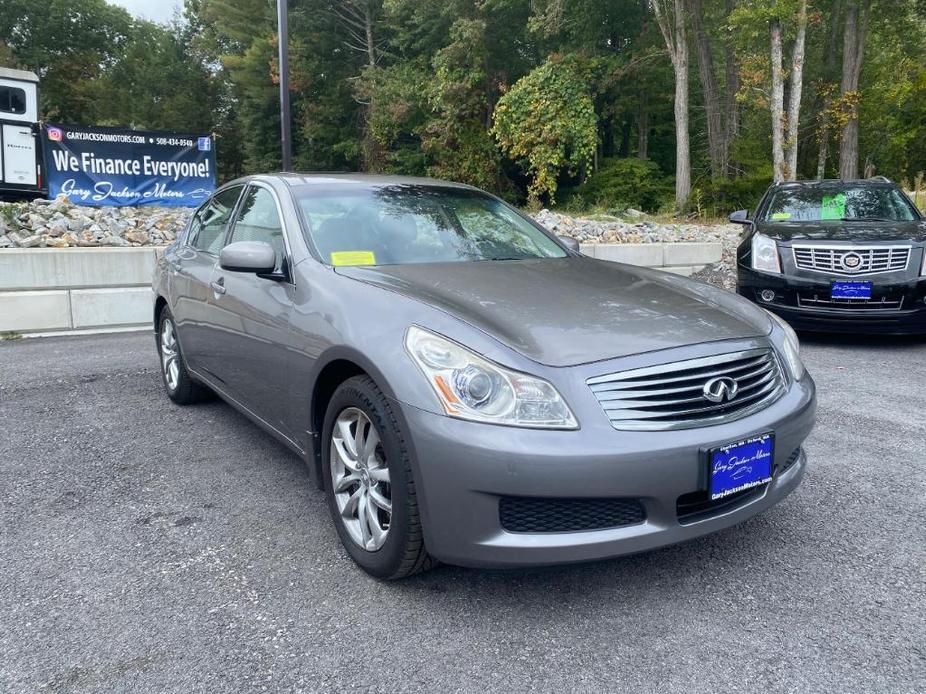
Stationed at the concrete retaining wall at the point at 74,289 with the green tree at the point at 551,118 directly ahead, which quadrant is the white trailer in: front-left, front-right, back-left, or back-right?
front-left

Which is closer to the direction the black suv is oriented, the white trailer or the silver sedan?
the silver sedan

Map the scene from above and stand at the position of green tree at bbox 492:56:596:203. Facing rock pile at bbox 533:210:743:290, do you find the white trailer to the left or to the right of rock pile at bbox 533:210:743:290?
right

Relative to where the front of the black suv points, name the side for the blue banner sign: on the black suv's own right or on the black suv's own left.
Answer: on the black suv's own right

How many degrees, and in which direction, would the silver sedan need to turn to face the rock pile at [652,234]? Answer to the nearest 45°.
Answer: approximately 135° to its left

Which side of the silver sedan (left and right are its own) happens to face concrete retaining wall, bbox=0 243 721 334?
back

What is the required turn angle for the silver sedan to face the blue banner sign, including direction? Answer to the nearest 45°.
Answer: approximately 180°

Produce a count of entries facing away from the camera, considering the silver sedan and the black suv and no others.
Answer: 0

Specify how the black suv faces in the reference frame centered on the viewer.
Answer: facing the viewer

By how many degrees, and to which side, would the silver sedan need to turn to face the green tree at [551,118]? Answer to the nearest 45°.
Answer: approximately 135° to its left

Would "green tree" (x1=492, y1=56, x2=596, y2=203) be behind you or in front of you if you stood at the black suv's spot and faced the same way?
behind

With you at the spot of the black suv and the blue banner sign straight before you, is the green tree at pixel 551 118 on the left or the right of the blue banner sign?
right

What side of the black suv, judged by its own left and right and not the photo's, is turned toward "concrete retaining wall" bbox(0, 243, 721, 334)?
right
